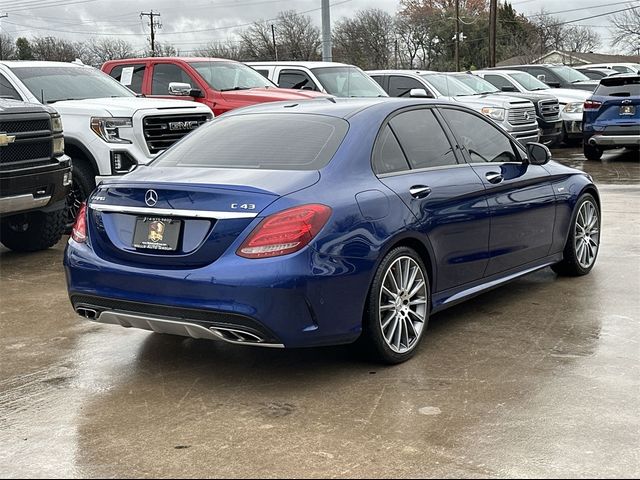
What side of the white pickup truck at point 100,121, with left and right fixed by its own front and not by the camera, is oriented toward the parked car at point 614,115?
left

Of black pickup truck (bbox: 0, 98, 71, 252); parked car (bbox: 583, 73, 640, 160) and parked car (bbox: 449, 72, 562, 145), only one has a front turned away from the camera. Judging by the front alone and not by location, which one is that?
parked car (bbox: 583, 73, 640, 160)

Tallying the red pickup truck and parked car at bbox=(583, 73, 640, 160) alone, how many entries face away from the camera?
1

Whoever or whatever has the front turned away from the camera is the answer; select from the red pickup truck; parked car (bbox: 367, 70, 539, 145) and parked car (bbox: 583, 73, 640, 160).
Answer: parked car (bbox: 583, 73, 640, 160)

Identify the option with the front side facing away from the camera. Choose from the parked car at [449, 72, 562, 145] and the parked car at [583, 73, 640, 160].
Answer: the parked car at [583, 73, 640, 160]

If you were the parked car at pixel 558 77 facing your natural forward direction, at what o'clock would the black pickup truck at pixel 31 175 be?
The black pickup truck is roughly at 2 o'clock from the parked car.

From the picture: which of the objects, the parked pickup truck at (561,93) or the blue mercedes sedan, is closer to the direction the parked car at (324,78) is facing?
the blue mercedes sedan

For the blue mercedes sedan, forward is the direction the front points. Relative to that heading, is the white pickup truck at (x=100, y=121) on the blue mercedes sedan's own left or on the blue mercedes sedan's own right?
on the blue mercedes sedan's own left

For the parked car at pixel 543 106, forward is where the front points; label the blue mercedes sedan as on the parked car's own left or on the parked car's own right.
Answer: on the parked car's own right

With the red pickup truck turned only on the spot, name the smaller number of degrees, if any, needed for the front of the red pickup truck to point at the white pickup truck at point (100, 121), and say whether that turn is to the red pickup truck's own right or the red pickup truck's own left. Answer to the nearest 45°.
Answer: approximately 45° to the red pickup truck's own right

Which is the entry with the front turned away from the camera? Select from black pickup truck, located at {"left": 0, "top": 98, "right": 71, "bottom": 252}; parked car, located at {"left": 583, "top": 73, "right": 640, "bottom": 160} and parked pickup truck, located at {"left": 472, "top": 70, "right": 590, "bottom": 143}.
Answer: parked car, located at {"left": 583, "top": 73, "right": 640, "bottom": 160}

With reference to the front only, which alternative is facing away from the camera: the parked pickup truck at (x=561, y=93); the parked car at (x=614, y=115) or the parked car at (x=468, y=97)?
the parked car at (x=614, y=115)

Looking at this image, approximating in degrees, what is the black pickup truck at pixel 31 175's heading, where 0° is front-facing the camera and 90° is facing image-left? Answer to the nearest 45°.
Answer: approximately 315°

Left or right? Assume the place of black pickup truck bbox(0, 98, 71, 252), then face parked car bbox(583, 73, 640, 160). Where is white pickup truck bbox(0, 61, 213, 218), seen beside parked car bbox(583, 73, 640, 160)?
left

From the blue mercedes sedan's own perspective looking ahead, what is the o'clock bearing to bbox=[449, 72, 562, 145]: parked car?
The parked car is roughly at 11 o'clock from the blue mercedes sedan.

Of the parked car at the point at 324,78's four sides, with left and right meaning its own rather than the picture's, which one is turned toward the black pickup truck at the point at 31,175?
right
